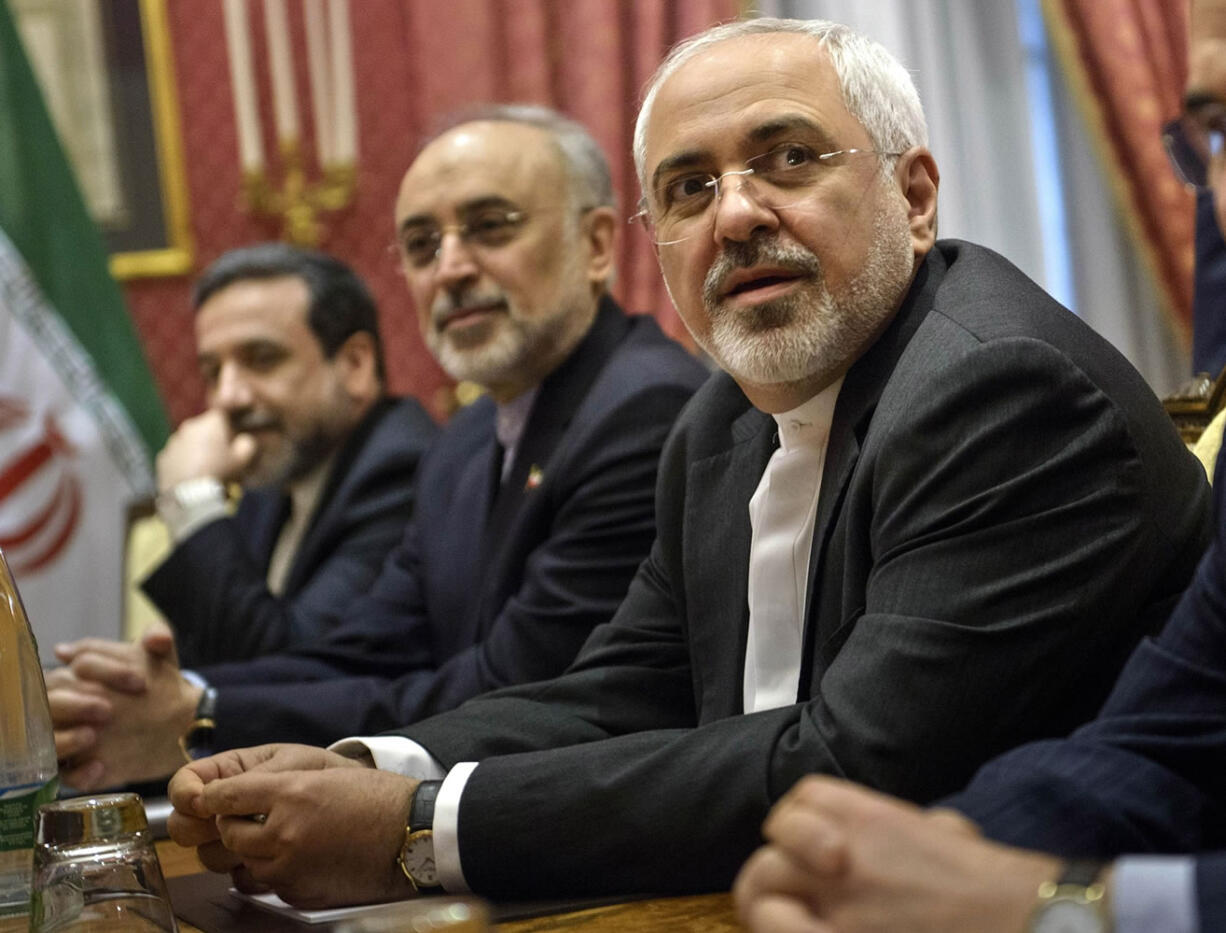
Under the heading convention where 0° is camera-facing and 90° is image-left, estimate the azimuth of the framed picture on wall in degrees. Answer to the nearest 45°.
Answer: approximately 0°

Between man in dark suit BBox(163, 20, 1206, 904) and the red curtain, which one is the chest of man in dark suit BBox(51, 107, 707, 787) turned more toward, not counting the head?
the man in dark suit

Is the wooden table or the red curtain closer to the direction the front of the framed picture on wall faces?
the wooden table

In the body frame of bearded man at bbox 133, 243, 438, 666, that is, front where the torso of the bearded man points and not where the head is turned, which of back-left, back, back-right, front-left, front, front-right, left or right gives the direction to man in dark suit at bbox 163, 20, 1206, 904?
front-left

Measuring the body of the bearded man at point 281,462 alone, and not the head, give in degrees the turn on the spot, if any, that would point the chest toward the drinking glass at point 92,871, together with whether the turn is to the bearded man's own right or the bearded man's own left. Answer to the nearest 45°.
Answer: approximately 45° to the bearded man's own left

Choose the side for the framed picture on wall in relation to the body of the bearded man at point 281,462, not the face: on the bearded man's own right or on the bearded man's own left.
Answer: on the bearded man's own right

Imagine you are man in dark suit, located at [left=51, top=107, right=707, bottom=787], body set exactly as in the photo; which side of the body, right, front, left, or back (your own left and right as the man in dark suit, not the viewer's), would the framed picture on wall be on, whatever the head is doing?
right

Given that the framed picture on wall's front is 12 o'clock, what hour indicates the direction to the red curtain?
The red curtain is roughly at 10 o'clock from the framed picture on wall.

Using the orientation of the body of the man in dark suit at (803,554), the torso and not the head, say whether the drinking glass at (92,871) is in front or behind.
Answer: in front

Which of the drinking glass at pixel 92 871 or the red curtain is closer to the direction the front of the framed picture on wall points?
the drinking glass
